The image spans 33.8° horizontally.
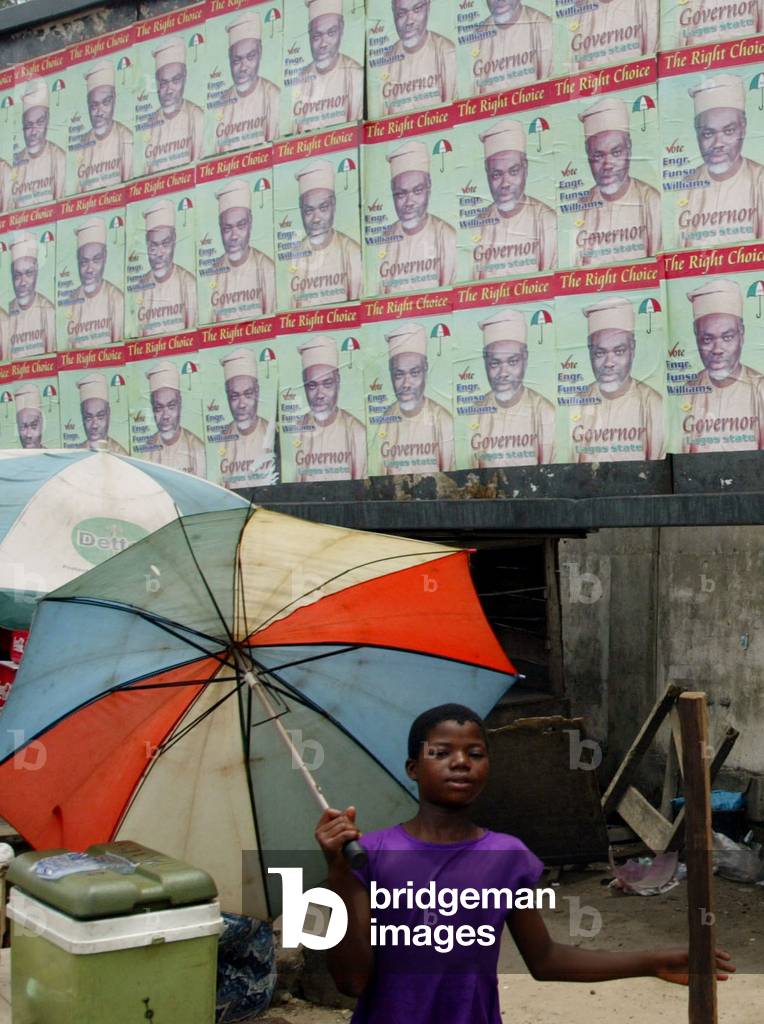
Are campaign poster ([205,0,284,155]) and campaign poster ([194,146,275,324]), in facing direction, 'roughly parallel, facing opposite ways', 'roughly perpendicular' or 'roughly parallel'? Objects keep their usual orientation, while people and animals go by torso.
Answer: roughly parallel

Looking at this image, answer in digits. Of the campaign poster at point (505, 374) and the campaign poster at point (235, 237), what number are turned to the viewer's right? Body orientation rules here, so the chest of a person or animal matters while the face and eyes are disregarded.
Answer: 0

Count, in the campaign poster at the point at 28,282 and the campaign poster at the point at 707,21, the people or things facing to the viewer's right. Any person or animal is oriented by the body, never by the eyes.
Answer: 0

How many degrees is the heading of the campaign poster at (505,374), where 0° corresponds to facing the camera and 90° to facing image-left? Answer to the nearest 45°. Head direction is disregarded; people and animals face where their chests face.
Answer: approximately 0°

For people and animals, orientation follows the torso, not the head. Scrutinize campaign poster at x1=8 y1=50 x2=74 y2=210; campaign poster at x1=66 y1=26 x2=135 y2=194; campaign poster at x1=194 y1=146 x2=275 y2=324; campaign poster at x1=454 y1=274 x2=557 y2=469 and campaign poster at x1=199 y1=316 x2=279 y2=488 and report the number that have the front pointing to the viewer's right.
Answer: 0

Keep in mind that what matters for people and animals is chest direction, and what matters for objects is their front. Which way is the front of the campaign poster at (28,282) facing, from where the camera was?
facing the viewer and to the left of the viewer

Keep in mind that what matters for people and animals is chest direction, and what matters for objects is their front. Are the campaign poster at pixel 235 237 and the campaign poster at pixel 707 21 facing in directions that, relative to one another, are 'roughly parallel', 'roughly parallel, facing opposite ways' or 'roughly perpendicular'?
roughly parallel

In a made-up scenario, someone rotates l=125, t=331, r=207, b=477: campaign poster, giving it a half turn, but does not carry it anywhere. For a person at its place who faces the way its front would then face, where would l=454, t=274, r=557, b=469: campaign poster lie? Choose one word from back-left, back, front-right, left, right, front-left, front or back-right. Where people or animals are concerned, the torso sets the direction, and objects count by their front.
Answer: right

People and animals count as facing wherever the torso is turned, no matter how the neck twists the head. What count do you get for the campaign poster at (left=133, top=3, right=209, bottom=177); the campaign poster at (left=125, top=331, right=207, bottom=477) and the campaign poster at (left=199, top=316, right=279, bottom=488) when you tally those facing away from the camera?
0

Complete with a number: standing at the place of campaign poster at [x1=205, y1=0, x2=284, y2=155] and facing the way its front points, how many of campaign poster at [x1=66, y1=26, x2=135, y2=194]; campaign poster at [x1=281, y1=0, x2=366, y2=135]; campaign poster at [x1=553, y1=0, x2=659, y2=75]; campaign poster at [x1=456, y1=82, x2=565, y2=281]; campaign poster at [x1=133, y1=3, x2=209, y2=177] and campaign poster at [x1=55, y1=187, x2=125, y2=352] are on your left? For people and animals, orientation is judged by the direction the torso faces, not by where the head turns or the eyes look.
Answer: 3

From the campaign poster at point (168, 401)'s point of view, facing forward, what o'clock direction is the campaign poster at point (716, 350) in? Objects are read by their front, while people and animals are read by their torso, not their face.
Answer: the campaign poster at point (716, 350) is roughly at 9 o'clock from the campaign poster at point (168, 401).

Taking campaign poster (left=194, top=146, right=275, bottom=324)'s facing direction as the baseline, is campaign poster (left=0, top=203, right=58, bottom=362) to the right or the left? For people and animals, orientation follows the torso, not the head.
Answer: on its right

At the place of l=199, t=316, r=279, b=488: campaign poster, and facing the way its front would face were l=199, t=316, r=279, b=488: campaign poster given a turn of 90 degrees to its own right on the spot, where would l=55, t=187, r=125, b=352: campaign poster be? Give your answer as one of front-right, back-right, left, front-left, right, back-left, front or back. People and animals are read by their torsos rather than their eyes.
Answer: front

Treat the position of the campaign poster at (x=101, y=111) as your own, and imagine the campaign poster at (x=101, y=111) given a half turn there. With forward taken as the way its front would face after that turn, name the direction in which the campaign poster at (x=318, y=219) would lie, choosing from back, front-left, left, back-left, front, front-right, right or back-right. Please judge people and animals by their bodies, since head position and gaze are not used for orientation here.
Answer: right

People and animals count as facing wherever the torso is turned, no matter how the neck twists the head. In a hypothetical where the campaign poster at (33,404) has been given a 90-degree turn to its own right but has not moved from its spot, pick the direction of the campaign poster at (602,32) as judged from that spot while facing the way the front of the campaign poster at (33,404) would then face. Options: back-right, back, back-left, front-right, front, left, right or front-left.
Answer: back

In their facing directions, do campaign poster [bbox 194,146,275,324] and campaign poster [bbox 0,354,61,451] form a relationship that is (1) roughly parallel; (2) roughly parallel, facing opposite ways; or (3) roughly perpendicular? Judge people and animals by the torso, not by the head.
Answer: roughly parallel

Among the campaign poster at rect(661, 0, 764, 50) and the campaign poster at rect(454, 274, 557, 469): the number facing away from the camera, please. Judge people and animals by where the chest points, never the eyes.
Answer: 0

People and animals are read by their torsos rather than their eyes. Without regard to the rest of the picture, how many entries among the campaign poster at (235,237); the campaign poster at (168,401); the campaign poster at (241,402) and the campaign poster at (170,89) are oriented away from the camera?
0

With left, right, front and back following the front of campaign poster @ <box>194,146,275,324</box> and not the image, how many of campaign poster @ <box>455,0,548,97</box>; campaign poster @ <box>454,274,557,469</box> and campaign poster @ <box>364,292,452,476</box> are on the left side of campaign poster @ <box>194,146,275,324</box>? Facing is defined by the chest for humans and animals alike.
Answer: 3
